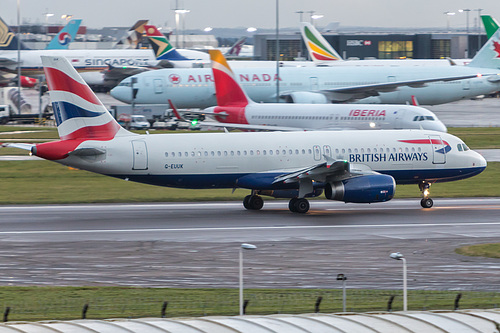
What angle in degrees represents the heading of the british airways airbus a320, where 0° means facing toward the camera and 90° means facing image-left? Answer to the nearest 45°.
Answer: approximately 270°
